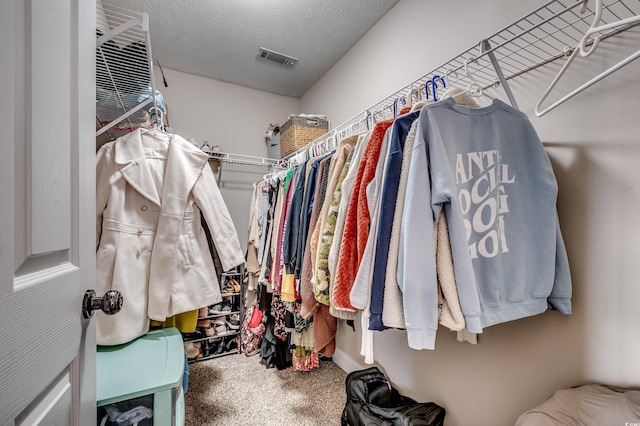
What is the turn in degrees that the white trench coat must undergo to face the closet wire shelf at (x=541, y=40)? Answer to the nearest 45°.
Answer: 0° — it already faces it

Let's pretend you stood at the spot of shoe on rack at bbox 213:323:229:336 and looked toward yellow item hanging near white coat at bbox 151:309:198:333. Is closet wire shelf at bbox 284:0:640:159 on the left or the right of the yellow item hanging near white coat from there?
left

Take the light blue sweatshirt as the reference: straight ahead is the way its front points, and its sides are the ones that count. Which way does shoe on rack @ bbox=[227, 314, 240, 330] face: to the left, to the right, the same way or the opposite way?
the opposite way

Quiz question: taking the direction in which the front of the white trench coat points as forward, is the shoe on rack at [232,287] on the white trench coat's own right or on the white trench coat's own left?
on the white trench coat's own left
